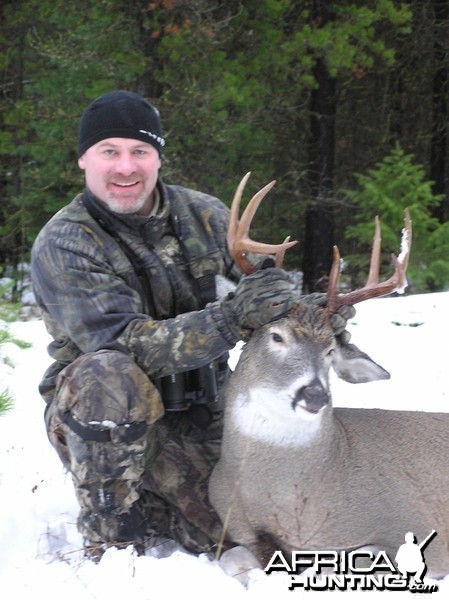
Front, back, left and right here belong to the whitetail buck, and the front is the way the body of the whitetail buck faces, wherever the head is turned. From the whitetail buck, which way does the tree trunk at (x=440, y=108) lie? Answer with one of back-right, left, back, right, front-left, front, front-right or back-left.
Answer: back-right

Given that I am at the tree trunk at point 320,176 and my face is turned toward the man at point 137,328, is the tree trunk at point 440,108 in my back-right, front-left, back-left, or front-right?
back-left

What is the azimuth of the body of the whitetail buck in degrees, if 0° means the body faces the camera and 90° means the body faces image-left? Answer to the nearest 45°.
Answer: approximately 45°

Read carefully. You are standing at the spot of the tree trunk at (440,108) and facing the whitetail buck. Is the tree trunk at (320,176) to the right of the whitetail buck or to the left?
right

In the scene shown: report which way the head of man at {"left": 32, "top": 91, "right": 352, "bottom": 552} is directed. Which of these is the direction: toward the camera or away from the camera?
toward the camera

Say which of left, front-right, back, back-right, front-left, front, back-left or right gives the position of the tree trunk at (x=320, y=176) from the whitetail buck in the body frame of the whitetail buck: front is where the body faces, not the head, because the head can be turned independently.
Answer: back-right

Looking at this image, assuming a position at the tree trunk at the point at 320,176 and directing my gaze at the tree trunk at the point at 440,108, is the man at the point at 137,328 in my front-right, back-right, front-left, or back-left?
back-right
